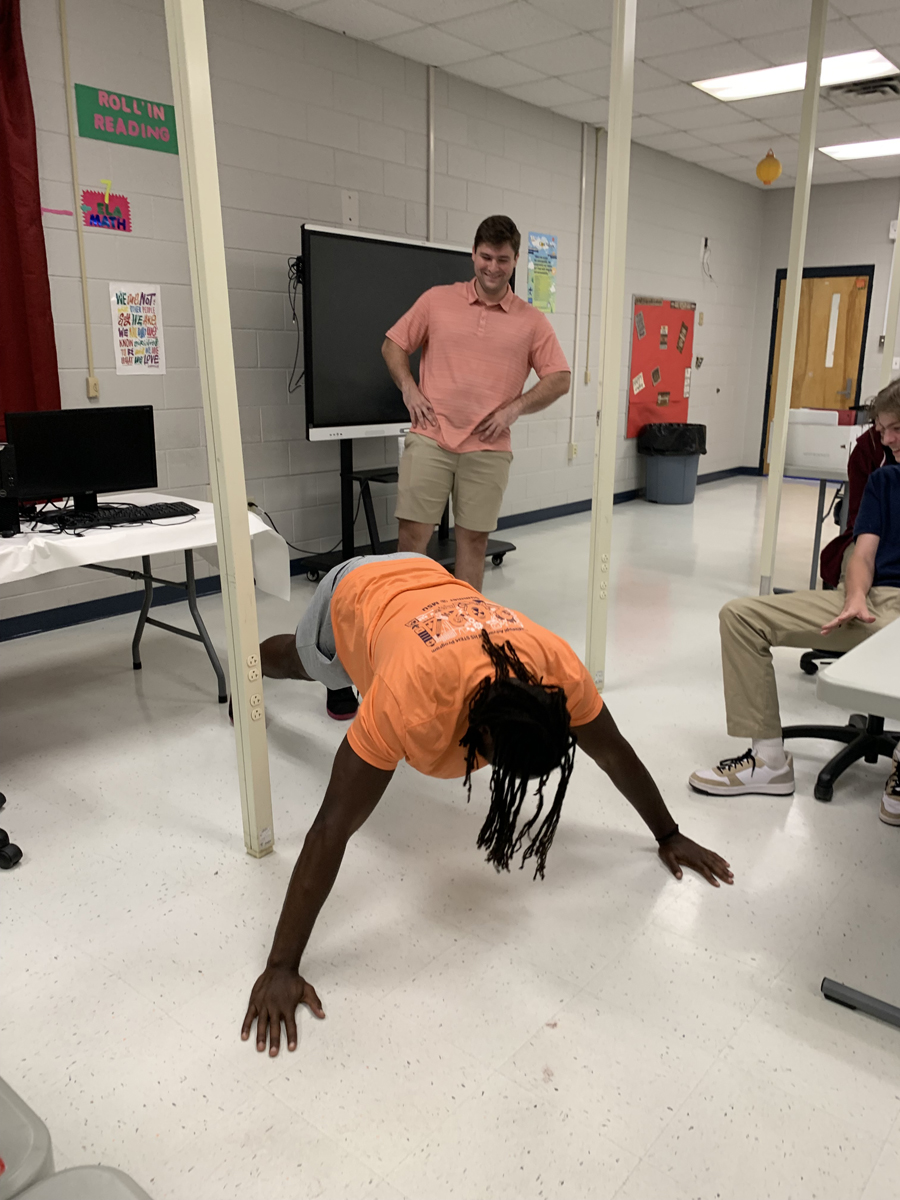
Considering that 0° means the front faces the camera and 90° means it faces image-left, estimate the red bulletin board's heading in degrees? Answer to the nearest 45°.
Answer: approximately 315°

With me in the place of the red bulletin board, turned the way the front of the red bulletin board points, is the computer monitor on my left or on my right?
on my right

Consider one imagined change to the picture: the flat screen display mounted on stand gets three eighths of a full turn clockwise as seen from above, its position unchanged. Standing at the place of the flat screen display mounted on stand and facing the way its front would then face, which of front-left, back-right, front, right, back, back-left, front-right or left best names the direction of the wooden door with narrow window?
back-right

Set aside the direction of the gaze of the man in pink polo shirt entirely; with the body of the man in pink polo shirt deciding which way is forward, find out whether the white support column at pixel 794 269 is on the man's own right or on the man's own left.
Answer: on the man's own left

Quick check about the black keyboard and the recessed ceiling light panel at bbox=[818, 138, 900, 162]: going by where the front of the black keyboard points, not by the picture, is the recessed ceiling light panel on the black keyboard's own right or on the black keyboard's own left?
on the black keyboard's own left

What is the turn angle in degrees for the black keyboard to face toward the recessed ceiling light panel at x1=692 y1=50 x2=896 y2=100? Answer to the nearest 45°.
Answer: approximately 135° to its left

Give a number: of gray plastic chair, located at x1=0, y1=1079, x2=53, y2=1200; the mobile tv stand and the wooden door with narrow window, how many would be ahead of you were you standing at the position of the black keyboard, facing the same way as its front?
1

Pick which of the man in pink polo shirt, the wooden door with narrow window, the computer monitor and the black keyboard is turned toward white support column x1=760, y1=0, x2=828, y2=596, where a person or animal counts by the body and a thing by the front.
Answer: the wooden door with narrow window

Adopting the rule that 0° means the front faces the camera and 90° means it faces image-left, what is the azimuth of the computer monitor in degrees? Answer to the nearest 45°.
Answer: approximately 0°
